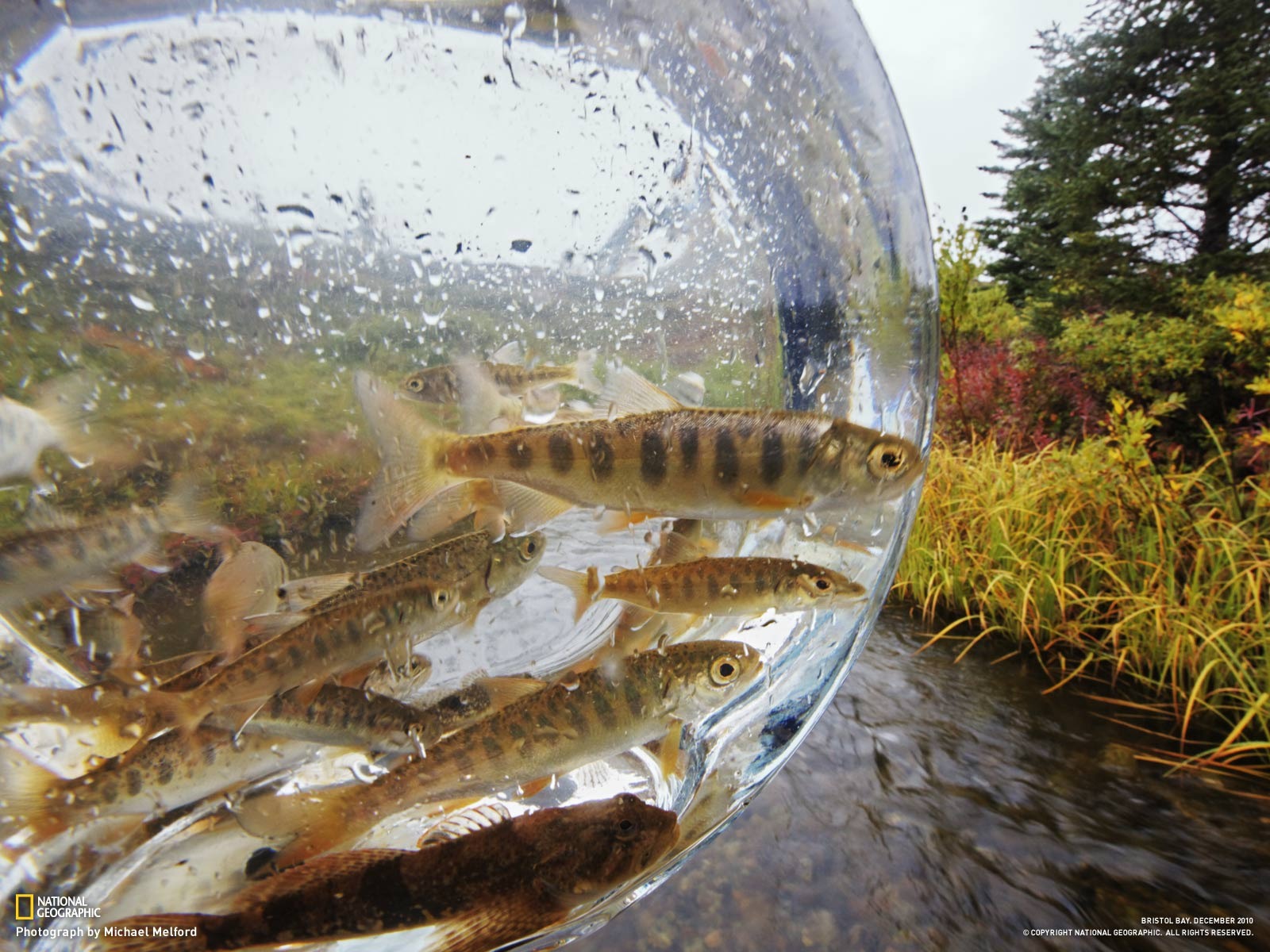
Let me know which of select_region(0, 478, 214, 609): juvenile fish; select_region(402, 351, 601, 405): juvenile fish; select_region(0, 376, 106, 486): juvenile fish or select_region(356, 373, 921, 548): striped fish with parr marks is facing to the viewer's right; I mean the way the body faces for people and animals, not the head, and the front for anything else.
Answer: the striped fish with parr marks

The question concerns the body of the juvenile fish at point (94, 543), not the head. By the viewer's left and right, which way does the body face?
facing to the left of the viewer

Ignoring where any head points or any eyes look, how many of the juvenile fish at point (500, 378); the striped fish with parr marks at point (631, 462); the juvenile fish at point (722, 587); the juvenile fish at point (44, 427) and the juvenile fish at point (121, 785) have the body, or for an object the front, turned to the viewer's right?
3

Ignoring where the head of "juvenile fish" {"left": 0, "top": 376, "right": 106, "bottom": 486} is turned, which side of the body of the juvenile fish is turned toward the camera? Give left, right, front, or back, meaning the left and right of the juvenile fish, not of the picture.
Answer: left

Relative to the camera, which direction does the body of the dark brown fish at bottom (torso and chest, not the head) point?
to the viewer's right

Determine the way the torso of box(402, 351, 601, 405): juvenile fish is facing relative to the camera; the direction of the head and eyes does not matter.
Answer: to the viewer's left

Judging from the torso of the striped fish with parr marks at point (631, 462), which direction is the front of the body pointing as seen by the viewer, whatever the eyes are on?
to the viewer's right

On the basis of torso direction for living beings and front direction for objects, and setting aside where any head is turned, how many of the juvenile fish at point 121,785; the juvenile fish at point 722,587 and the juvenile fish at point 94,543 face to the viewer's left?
1

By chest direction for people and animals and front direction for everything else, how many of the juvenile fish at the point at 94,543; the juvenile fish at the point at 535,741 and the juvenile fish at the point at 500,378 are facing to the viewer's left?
2

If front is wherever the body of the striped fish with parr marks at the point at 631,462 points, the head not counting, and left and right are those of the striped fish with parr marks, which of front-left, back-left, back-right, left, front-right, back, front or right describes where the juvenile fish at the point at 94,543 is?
back

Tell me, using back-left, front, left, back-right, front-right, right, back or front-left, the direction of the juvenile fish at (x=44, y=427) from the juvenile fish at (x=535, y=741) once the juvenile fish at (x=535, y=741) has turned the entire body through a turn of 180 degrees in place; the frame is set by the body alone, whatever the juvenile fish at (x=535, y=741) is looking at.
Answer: front

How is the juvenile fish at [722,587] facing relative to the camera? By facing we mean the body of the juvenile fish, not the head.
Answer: to the viewer's right

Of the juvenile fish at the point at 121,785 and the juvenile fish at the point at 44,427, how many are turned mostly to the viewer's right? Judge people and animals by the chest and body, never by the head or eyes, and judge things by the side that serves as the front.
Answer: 1

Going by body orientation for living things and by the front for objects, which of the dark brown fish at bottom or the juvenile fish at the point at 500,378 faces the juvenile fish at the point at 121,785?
the juvenile fish at the point at 500,378

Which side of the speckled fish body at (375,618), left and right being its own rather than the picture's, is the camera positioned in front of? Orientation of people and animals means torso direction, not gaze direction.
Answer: right
